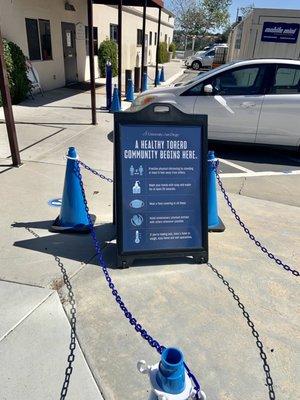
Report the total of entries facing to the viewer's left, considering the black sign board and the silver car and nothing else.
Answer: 1

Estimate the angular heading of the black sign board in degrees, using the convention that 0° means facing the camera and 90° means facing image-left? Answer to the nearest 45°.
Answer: approximately 0°

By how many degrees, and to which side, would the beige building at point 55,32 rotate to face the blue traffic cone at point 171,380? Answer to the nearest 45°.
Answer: approximately 45° to its right

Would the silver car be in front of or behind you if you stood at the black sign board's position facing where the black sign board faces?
behind

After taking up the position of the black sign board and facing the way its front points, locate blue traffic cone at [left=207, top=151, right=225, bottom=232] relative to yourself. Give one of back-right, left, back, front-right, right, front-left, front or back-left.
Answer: back-left

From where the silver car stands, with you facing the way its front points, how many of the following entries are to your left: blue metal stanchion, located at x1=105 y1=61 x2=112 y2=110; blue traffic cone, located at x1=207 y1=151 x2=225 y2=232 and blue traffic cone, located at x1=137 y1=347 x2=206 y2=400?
2

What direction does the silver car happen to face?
to the viewer's left

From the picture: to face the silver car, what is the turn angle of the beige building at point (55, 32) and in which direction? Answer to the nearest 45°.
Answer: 0° — it already faces it

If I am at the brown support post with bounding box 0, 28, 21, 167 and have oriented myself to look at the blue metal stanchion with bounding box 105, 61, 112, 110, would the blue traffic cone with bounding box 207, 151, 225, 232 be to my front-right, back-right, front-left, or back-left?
back-right
